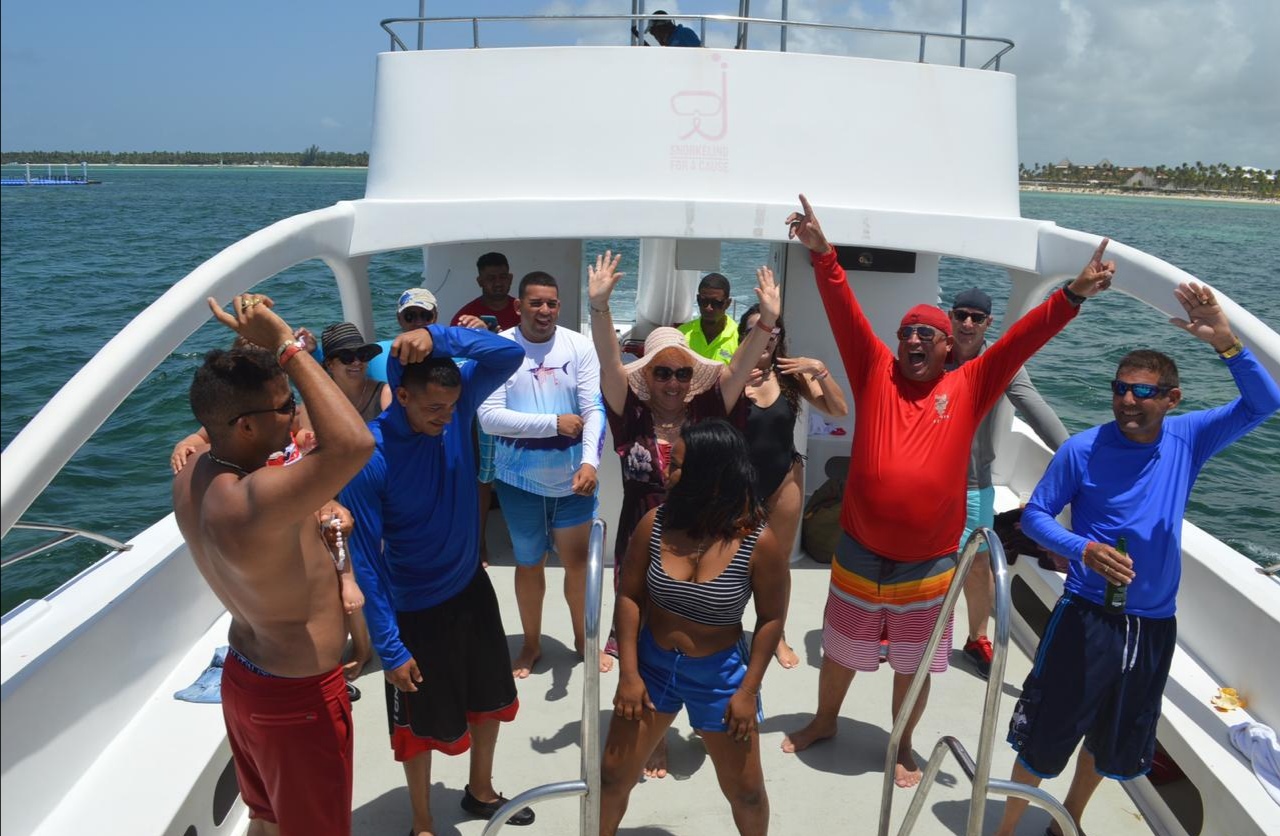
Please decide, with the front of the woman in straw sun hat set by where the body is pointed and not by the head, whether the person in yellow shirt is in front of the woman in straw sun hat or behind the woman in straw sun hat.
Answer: behind

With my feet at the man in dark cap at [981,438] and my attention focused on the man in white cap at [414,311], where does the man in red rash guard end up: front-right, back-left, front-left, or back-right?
front-left

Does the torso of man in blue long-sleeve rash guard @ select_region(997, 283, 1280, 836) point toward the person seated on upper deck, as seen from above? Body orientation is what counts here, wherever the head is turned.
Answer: no

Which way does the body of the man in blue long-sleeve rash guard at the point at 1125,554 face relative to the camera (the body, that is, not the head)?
toward the camera

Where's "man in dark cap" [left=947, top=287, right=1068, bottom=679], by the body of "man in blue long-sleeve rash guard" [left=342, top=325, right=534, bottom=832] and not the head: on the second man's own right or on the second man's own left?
on the second man's own left

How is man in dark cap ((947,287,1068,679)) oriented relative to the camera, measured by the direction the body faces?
toward the camera

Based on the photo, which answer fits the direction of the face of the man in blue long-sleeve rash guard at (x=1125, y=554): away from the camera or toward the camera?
toward the camera

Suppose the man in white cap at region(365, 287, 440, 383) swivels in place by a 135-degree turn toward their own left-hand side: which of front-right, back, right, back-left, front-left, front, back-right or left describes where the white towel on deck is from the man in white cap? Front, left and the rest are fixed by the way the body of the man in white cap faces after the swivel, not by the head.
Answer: right

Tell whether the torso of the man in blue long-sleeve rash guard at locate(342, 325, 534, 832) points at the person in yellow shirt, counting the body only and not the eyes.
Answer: no

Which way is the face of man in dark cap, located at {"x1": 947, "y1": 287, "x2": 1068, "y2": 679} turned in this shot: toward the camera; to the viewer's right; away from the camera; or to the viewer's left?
toward the camera

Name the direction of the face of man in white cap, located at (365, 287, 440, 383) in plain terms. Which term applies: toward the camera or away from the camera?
toward the camera

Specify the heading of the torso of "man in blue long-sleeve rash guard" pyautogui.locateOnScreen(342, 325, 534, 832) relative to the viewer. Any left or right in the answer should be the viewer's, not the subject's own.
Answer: facing the viewer and to the right of the viewer

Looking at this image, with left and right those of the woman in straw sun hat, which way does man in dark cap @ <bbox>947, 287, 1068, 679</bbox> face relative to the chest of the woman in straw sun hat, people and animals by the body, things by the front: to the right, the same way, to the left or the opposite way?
the same way
